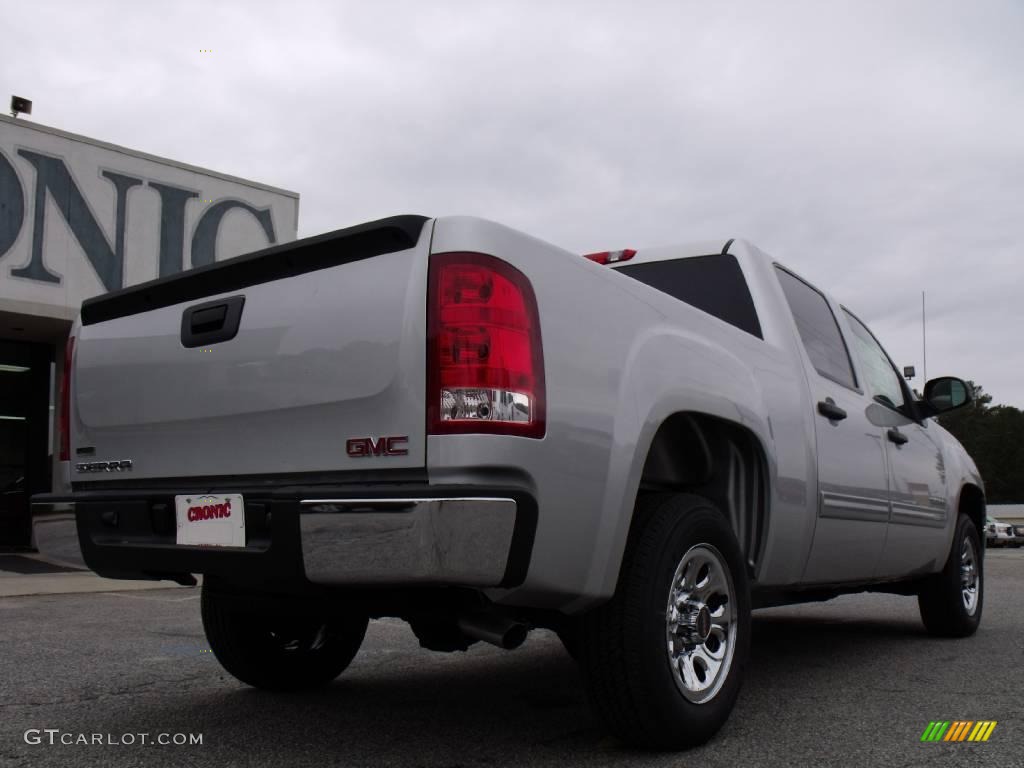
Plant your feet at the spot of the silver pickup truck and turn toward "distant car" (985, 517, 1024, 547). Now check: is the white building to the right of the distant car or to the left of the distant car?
left

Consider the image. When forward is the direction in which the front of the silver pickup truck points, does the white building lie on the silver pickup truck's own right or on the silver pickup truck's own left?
on the silver pickup truck's own left

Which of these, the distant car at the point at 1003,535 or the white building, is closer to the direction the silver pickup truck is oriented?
the distant car

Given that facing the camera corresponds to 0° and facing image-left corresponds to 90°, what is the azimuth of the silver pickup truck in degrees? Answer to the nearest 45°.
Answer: approximately 225°

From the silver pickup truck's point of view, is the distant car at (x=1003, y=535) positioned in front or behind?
in front
